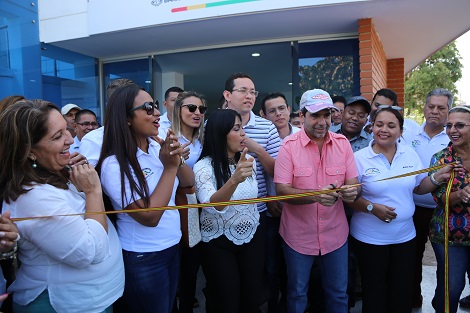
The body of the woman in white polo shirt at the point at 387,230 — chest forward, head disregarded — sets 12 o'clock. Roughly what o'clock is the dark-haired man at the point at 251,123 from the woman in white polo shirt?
The dark-haired man is roughly at 3 o'clock from the woman in white polo shirt.

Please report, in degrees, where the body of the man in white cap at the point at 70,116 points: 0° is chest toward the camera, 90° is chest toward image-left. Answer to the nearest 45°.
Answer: approximately 315°

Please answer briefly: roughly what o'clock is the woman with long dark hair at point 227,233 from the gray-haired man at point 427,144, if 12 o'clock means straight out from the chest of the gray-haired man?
The woman with long dark hair is roughly at 1 o'clock from the gray-haired man.

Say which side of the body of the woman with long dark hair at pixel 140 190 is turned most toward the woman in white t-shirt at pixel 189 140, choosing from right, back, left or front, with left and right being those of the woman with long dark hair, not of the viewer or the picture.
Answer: left

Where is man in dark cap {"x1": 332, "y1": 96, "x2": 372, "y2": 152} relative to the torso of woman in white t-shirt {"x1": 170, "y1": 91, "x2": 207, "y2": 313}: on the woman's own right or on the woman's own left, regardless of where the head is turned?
on the woman's own left

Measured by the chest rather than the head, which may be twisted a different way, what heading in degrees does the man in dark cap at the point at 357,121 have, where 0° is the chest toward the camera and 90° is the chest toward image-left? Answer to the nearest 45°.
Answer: approximately 0°

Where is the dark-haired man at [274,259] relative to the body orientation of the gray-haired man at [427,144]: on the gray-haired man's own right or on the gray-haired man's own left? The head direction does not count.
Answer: on the gray-haired man's own right

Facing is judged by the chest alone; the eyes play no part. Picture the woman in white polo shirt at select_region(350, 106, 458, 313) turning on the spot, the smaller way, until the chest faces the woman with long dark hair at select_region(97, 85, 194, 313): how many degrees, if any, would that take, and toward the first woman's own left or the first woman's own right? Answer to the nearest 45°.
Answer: approximately 45° to the first woman's own right
